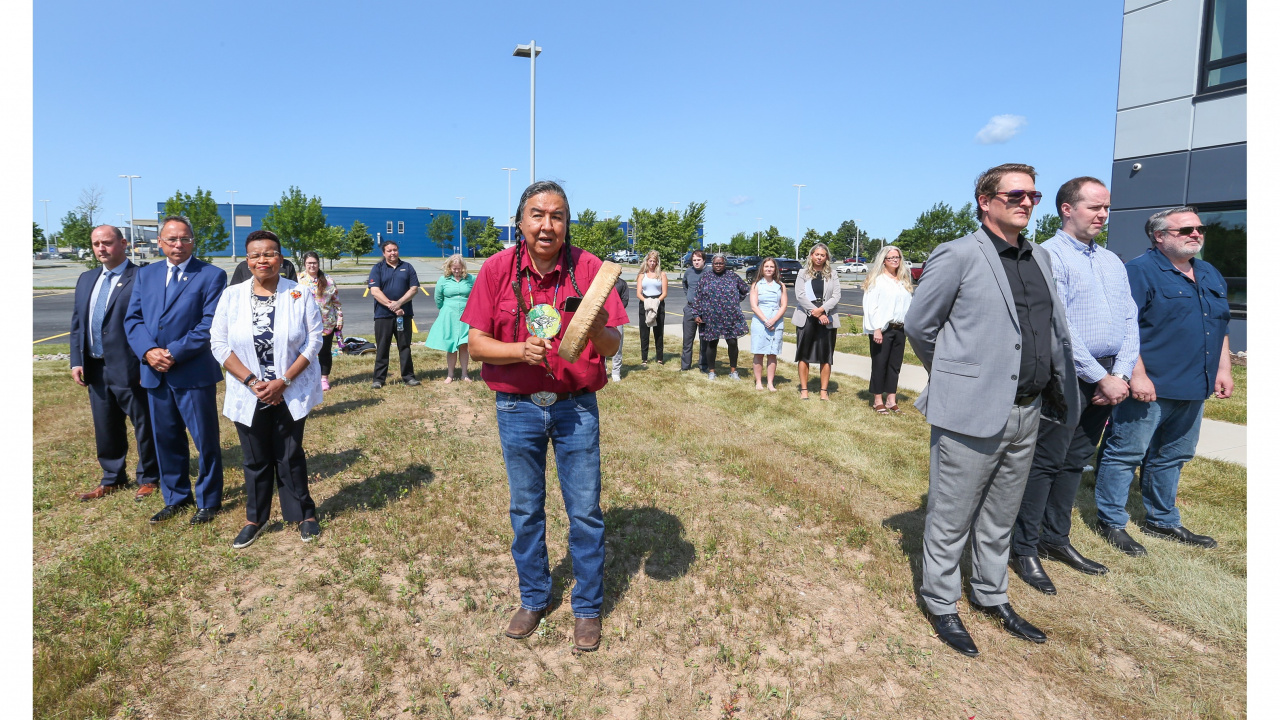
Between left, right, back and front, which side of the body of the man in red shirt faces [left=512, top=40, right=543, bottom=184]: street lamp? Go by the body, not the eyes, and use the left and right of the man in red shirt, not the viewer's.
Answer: back

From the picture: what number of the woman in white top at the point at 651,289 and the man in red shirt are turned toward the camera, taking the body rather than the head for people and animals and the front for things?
2

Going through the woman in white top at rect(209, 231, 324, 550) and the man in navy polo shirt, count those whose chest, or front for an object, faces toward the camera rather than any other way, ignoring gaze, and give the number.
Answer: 2

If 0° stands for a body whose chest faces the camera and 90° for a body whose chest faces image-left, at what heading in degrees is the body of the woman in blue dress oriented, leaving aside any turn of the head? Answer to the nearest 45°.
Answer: approximately 0°

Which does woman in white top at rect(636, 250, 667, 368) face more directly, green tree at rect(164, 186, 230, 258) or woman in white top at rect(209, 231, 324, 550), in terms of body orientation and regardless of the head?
the woman in white top
